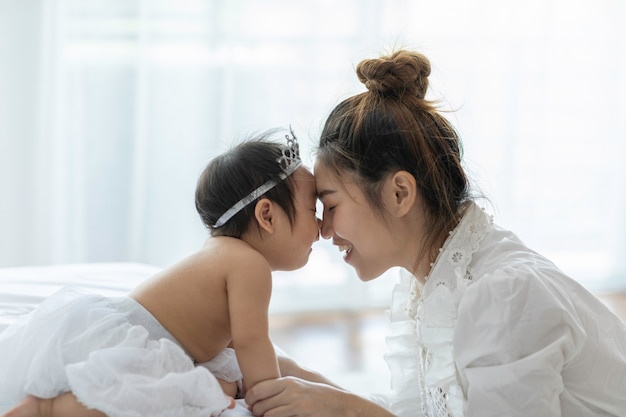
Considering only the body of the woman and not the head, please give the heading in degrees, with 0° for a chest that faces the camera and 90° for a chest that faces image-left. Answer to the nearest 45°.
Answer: approximately 90°

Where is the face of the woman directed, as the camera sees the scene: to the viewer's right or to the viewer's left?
to the viewer's left
